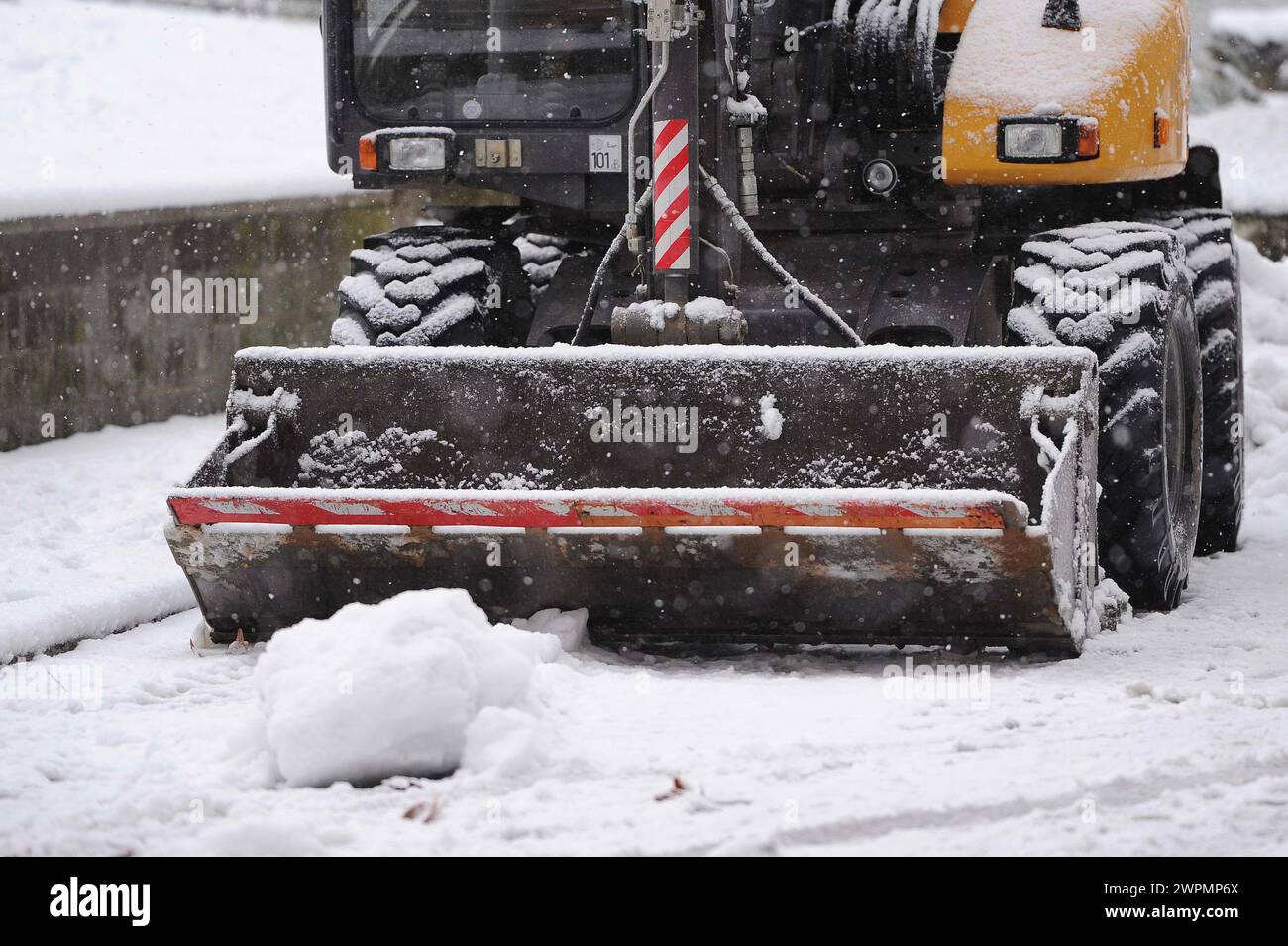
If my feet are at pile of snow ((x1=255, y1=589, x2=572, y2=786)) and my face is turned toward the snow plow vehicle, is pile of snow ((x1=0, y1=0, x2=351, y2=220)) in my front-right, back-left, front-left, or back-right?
front-left

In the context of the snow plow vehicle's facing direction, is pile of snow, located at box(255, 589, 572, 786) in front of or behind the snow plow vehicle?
in front

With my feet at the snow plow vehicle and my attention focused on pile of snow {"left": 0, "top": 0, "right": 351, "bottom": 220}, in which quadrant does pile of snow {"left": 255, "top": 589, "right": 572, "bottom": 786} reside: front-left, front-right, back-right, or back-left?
back-left

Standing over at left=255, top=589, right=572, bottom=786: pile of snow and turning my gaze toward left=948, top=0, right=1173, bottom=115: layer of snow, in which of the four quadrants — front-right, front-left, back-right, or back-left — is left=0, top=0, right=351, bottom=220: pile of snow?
front-left

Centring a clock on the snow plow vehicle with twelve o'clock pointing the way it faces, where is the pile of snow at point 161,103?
The pile of snow is roughly at 5 o'clock from the snow plow vehicle.

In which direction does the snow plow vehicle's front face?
toward the camera
